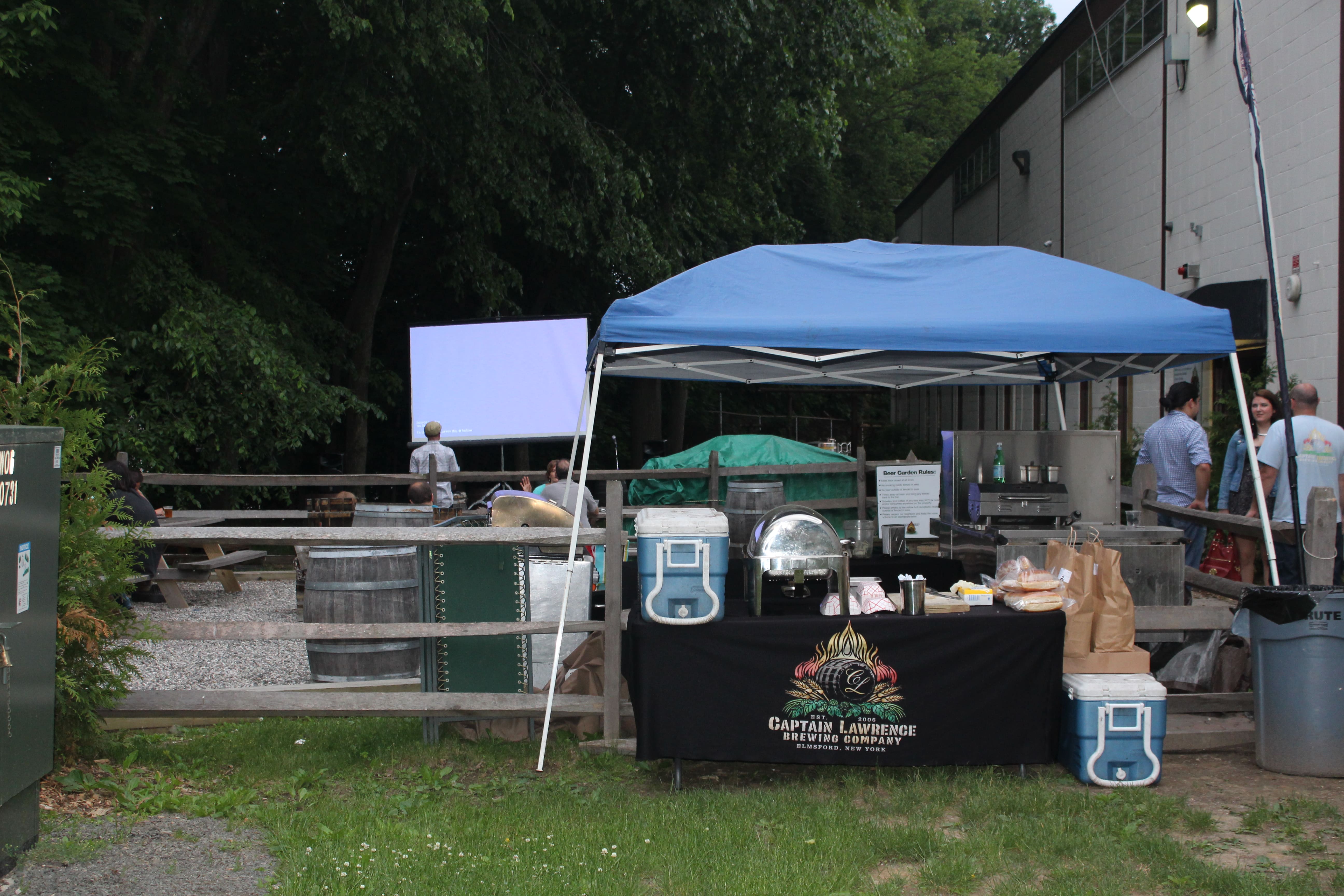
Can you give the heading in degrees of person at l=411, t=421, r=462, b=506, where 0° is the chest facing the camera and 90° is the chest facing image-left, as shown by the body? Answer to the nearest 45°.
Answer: approximately 180°

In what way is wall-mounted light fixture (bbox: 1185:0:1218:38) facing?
to the viewer's left

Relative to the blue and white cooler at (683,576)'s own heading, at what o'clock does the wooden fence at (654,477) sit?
The wooden fence is roughly at 6 o'clock from the blue and white cooler.

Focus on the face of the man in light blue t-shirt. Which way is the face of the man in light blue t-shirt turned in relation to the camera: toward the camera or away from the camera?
away from the camera

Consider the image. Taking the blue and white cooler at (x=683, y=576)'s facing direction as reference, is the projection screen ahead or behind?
behind

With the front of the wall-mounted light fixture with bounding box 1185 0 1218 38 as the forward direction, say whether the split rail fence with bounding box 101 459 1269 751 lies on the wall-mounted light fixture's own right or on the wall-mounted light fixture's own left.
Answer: on the wall-mounted light fixture's own left

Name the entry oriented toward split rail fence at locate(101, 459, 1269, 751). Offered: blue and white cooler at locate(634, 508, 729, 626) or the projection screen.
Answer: the projection screen

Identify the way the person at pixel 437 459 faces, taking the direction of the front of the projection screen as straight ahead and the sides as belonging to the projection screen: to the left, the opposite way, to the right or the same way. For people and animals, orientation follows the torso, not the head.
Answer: the opposite way

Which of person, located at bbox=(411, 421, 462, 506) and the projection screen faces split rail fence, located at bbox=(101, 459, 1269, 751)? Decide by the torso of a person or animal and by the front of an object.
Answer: the projection screen

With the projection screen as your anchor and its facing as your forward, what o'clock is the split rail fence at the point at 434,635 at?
The split rail fence is roughly at 12 o'clock from the projection screen.

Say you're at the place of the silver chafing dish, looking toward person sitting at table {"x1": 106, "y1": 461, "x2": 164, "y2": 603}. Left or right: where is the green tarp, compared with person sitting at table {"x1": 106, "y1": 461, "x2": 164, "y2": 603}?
right

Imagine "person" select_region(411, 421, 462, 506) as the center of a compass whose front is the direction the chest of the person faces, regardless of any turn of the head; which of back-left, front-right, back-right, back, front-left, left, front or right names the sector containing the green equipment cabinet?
back

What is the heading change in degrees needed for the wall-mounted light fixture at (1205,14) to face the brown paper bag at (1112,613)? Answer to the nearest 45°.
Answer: approximately 90° to its left
